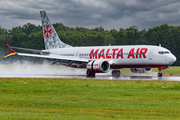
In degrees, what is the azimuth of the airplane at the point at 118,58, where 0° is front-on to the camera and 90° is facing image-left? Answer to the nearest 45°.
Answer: approximately 315°
